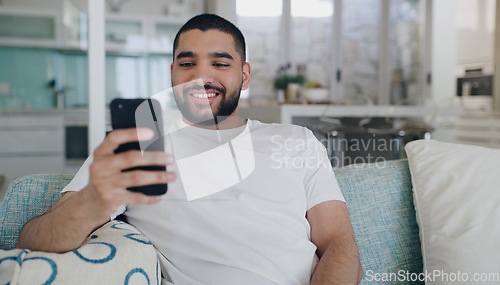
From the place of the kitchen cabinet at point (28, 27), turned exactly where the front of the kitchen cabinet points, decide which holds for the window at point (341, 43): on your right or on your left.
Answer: on your left

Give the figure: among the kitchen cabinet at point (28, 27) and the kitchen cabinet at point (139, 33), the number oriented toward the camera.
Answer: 2

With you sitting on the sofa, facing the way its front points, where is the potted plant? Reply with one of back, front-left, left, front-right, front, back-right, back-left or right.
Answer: back

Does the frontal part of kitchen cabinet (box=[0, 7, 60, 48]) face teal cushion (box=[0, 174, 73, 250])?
yes
